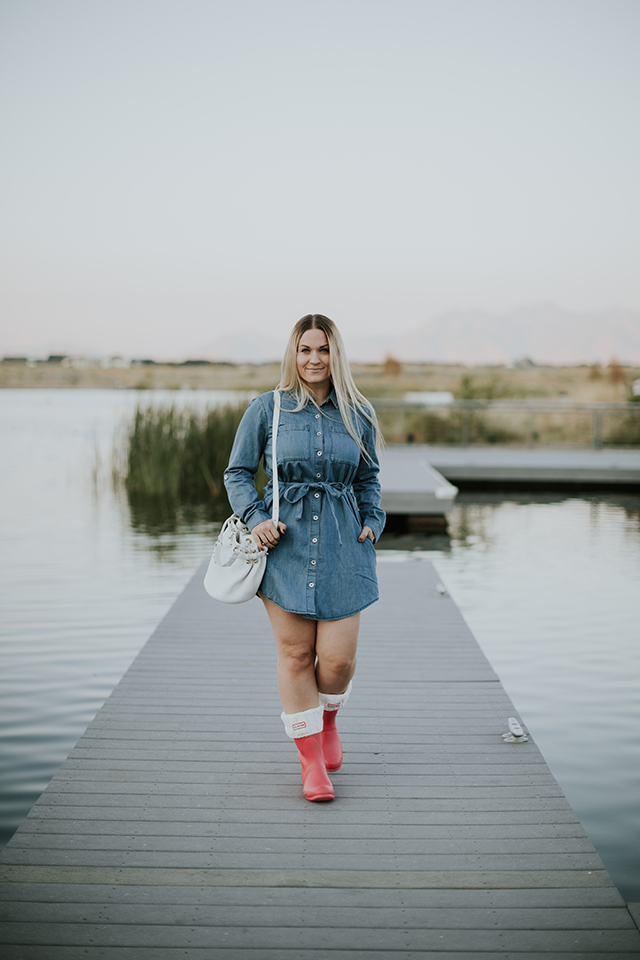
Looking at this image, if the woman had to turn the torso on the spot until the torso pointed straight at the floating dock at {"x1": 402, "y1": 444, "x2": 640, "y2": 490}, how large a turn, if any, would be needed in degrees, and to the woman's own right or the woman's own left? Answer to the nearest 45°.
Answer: approximately 180°

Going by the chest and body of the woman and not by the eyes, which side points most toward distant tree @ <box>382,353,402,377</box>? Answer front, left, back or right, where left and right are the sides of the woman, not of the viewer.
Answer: back

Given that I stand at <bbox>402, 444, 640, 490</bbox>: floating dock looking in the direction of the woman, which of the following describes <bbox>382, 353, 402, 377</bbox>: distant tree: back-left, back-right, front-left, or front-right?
back-right

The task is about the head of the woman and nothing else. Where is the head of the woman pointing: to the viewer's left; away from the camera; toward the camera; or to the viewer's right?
toward the camera

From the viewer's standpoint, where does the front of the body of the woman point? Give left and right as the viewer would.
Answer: facing the viewer
